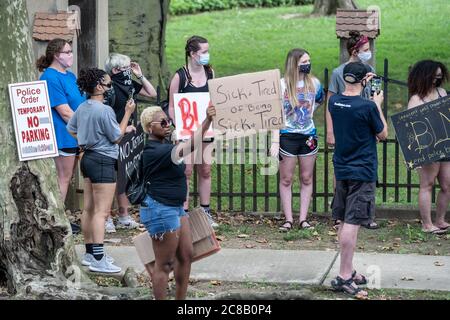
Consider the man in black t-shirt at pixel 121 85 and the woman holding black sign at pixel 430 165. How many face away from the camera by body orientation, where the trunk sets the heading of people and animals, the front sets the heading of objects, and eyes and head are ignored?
0

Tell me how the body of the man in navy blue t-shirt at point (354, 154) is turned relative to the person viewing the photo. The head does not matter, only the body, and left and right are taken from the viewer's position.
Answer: facing away from the viewer and to the right of the viewer

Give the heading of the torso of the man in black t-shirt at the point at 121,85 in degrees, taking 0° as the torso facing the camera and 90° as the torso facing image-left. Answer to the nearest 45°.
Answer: approximately 315°

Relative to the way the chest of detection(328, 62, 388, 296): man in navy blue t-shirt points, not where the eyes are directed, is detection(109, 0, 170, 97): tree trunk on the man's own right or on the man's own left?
on the man's own left

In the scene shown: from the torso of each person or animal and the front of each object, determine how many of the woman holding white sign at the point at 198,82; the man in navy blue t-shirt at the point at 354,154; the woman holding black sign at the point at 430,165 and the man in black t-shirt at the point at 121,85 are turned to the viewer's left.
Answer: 0

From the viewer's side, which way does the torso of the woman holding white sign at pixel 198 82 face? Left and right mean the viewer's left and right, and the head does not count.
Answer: facing the viewer and to the right of the viewer

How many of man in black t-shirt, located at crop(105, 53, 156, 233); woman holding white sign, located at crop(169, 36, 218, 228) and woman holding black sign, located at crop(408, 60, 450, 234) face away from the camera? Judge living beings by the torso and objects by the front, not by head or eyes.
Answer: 0

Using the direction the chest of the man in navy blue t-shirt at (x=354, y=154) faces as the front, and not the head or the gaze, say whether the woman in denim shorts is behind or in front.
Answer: behind
